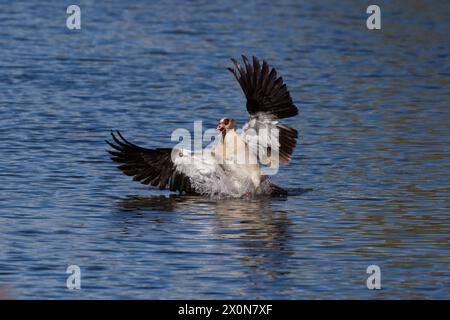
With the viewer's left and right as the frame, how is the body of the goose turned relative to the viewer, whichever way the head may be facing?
facing the viewer and to the left of the viewer
